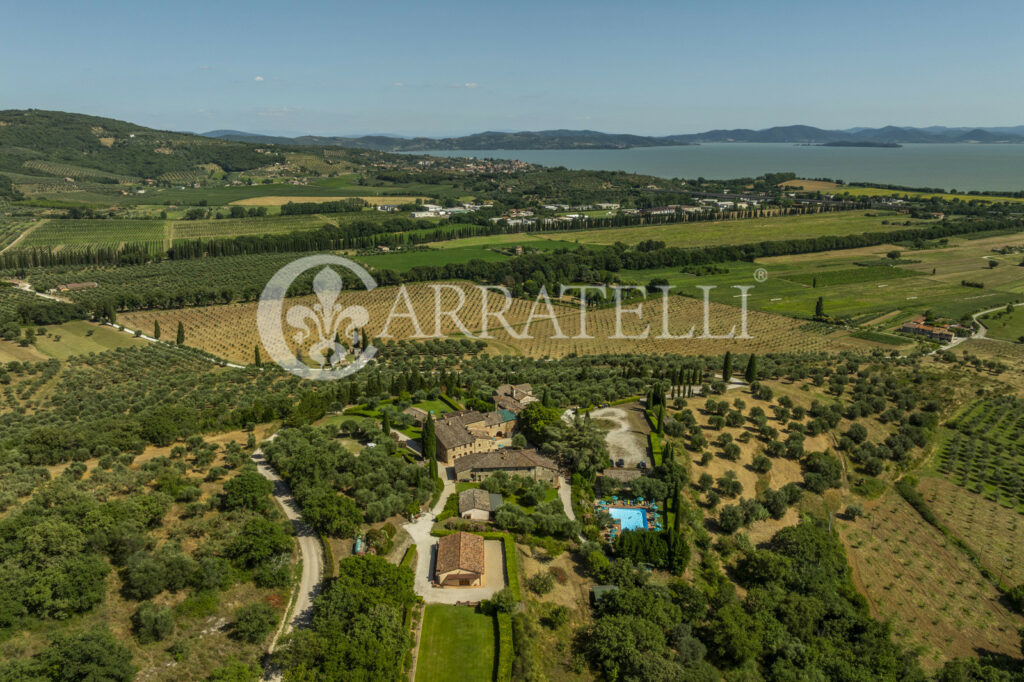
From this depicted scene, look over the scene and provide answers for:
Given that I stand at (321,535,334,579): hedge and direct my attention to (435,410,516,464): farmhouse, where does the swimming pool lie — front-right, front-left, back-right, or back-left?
front-right

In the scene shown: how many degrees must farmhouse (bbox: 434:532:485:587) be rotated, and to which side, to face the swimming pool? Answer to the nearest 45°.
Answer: approximately 135° to its left

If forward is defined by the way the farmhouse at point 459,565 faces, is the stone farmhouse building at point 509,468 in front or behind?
behind

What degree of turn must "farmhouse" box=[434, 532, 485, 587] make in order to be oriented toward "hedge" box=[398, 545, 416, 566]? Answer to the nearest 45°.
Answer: approximately 135° to its right

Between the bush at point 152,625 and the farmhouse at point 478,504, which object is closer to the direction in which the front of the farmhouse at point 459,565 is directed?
the bush

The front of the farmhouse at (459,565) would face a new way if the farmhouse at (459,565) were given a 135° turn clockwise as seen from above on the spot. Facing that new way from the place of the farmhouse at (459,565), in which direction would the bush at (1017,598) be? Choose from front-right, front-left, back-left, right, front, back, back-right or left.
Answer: back-right

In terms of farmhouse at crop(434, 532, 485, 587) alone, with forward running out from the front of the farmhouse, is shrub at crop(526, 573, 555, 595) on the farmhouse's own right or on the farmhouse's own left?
on the farmhouse's own left

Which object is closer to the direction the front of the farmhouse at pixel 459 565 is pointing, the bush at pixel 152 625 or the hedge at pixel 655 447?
the bush

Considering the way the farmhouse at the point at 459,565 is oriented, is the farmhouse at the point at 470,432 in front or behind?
behind

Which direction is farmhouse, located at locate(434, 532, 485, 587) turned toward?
toward the camera

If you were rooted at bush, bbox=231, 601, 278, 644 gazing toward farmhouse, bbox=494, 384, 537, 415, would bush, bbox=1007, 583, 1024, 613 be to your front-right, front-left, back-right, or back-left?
front-right

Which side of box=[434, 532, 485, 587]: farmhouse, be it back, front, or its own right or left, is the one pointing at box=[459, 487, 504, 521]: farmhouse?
back

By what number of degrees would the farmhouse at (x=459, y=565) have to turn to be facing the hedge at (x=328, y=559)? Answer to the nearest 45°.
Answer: approximately 90° to its right

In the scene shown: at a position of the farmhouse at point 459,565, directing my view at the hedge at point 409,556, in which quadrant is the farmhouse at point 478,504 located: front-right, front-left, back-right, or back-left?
front-right

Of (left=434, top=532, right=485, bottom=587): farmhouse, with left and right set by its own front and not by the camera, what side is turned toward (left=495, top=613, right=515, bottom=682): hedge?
front
